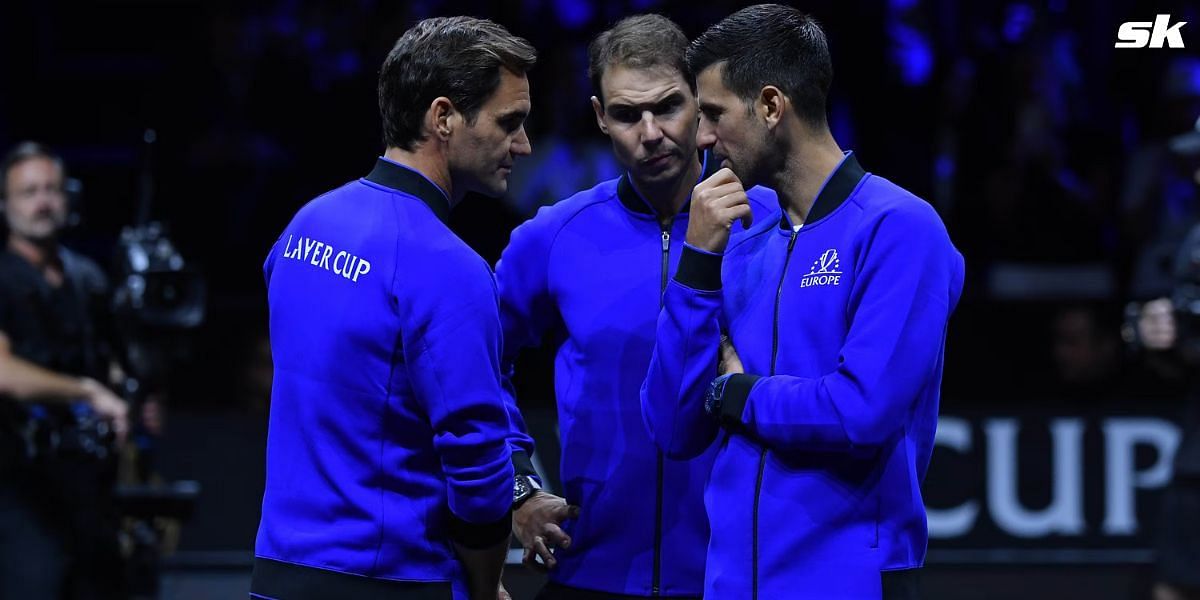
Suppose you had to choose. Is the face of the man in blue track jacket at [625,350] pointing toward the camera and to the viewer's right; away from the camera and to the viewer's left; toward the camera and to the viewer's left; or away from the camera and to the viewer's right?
toward the camera and to the viewer's right

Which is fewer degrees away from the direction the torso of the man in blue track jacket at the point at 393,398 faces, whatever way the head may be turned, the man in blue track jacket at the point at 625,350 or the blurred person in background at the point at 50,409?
the man in blue track jacket

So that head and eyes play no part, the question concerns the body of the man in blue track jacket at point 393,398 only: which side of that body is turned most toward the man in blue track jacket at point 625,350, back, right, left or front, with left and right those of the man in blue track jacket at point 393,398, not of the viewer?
front

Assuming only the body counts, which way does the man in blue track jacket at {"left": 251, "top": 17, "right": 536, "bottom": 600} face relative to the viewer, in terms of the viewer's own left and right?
facing away from the viewer and to the right of the viewer

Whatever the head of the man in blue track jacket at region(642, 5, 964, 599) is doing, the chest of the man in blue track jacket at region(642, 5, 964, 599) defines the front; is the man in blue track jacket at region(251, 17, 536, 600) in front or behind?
in front

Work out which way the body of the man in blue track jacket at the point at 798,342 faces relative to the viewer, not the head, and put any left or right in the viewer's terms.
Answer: facing the viewer and to the left of the viewer

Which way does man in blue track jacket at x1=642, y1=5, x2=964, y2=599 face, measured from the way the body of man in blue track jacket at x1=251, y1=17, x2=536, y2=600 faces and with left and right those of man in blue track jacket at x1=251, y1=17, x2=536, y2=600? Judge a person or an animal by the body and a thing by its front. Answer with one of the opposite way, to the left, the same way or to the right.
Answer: the opposite way

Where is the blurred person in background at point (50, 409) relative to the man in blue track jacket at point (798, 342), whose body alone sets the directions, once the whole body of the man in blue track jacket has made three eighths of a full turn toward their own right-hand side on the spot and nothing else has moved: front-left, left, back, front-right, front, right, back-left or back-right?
front-left

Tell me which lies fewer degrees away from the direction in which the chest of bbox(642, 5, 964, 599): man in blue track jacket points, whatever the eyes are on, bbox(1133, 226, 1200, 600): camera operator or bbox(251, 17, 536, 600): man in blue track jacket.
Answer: the man in blue track jacket

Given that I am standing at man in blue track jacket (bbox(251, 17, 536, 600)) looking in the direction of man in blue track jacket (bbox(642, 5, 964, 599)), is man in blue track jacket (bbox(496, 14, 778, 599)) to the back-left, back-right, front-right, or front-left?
front-left

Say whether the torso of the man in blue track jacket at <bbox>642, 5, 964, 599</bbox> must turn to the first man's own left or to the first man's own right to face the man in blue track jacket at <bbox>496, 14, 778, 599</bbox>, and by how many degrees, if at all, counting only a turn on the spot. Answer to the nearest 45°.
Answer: approximately 90° to the first man's own right

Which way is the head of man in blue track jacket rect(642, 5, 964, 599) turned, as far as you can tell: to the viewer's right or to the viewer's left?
to the viewer's left

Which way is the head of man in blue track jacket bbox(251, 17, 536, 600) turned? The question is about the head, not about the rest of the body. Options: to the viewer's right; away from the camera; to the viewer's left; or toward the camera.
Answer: to the viewer's right

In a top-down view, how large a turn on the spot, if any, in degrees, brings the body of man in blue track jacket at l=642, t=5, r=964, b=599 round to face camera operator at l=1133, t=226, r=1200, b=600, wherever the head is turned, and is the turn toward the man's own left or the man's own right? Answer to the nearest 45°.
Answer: approximately 180°

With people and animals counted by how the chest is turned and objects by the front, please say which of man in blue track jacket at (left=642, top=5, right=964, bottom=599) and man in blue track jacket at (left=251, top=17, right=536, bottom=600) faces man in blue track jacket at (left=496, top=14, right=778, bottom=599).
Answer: man in blue track jacket at (left=251, top=17, right=536, bottom=600)
